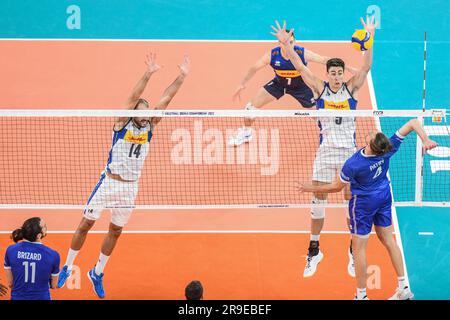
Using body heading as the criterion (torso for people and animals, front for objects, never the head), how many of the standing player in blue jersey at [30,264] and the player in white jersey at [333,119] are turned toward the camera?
1

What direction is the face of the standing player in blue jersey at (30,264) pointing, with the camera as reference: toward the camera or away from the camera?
away from the camera

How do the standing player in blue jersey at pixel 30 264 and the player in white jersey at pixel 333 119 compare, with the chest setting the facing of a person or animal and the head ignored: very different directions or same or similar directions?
very different directions

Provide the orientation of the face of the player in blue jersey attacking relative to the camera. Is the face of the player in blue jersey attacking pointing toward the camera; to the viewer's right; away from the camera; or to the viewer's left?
away from the camera

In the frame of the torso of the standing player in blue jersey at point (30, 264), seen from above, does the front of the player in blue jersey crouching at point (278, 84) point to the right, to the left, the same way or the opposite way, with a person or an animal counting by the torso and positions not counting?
the opposite way

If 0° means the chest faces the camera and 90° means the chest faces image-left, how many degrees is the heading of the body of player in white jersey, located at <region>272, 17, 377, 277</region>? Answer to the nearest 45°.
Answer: approximately 0°

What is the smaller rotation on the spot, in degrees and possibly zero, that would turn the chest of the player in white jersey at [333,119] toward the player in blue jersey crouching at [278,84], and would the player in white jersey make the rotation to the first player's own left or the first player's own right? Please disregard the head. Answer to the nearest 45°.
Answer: approximately 180°

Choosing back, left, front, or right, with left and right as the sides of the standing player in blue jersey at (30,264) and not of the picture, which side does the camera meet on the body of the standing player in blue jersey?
back
